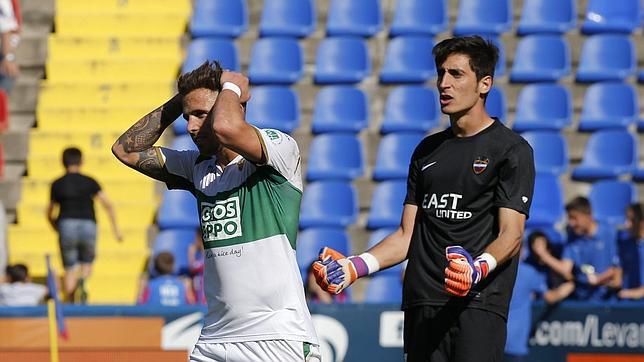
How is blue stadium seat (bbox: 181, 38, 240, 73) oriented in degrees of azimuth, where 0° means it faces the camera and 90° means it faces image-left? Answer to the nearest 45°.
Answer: approximately 0°

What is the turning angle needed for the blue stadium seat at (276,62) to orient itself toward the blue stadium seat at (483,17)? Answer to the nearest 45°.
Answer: approximately 90° to its left

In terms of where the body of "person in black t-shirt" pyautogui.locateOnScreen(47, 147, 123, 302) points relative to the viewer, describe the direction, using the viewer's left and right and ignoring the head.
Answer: facing away from the viewer

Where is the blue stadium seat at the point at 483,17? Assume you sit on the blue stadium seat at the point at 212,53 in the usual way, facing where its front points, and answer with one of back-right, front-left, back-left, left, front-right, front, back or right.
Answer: left

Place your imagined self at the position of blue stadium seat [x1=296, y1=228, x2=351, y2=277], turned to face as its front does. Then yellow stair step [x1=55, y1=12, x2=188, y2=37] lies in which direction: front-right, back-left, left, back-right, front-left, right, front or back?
back-right

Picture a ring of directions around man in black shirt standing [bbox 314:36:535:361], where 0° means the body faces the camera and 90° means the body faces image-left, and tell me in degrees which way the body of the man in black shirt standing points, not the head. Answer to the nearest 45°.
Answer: approximately 45°
